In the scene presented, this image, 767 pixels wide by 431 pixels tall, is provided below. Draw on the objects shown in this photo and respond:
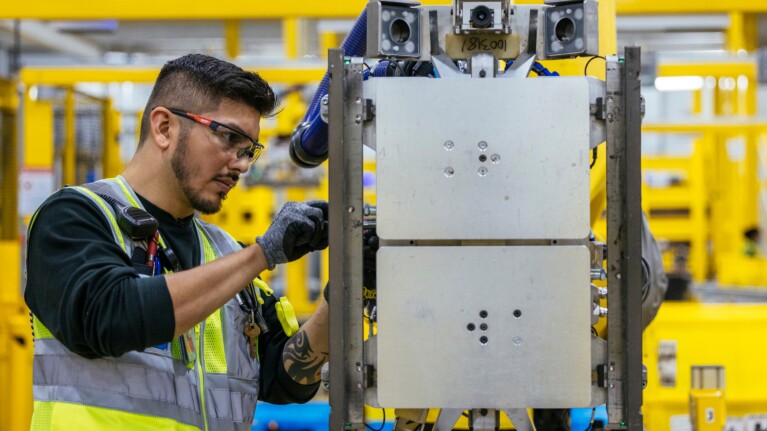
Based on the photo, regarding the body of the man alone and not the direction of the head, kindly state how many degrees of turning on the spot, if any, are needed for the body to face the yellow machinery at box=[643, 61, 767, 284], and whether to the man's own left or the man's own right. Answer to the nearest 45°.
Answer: approximately 90° to the man's own left

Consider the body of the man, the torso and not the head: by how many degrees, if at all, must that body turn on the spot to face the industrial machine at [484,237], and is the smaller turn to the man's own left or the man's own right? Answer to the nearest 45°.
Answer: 0° — they already face it

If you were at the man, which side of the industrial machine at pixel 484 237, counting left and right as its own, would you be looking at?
right

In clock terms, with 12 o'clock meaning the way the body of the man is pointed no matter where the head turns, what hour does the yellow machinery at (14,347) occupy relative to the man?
The yellow machinery is roughly at 7 o'clock from the man.

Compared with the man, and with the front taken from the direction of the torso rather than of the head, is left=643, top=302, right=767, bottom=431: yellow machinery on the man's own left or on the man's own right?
on the man's own left

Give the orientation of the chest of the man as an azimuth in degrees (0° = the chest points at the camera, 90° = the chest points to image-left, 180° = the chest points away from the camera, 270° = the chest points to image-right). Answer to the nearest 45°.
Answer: approximately 315°
